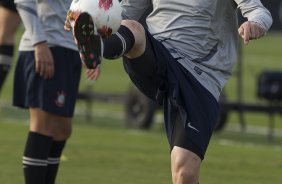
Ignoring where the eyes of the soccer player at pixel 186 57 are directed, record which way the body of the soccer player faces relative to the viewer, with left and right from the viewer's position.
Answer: facing the viewer and to the left of the viewer

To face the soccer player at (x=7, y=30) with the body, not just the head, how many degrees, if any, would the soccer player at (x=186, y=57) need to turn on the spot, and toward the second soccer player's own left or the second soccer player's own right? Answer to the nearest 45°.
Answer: approximately 90° to the second soccer player's own right

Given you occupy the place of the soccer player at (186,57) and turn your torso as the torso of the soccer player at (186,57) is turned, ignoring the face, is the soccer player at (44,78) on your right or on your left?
on your right

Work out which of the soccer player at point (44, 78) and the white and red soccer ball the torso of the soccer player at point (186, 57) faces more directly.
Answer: the white and red soccer ball
